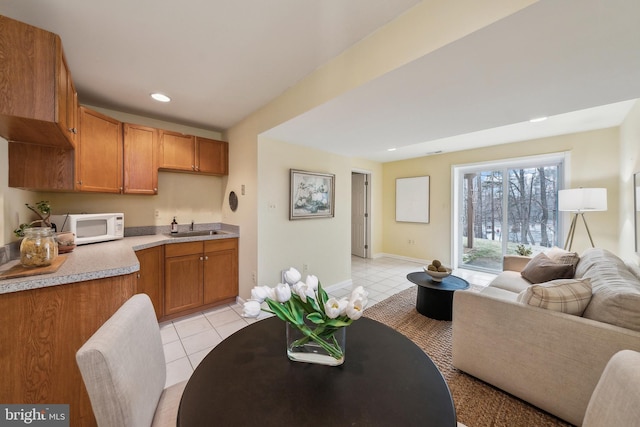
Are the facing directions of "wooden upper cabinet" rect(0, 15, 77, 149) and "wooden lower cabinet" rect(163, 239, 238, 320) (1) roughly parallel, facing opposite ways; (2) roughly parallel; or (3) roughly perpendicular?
roughly perpendicular

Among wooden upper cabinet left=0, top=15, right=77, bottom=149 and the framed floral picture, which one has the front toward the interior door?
the wooden upper cabinet

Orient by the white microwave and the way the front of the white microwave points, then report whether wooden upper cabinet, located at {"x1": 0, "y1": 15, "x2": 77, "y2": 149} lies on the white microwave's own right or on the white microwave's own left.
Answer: on the white microwave's own right

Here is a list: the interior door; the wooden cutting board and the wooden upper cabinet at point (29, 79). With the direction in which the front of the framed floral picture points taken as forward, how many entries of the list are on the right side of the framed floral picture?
2

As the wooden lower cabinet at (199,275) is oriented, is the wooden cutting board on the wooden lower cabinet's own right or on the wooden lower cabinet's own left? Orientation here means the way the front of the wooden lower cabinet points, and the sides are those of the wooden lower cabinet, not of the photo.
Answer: on the wooden lower cabinet's own right

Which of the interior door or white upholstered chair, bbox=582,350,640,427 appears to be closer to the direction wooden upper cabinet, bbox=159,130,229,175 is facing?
the white upholstered chair

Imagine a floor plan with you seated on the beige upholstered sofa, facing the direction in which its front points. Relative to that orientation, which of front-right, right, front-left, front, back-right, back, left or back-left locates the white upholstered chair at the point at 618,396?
back-left

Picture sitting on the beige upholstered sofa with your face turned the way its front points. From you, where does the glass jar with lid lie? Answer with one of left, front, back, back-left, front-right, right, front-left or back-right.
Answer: left

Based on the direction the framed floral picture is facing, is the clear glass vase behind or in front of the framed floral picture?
in front

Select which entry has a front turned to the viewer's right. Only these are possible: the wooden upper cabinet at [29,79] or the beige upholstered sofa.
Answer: the wooden upper cabinet

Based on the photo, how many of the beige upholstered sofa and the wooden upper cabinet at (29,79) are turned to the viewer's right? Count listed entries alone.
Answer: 1

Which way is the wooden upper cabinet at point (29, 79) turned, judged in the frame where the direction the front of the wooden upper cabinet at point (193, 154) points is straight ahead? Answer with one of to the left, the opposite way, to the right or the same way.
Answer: to the left

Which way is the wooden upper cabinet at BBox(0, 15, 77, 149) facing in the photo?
to the viewer's right
